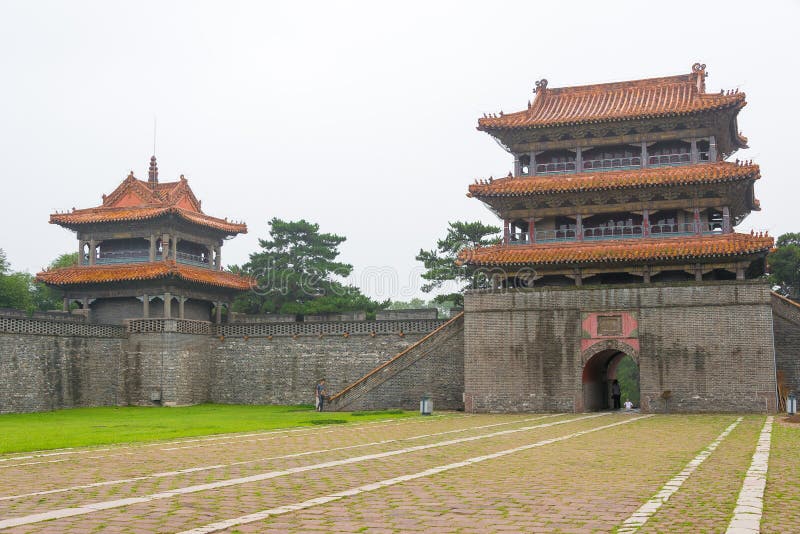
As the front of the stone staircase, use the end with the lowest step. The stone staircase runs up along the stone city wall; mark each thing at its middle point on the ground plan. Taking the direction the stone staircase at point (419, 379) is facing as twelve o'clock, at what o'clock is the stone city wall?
The stone city wall is roughly at 1 o'clock from the stone staircase.

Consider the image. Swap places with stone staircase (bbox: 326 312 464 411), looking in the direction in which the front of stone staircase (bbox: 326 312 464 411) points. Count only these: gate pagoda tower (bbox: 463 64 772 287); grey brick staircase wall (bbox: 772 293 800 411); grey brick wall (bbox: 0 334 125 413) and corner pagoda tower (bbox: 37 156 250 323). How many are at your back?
2

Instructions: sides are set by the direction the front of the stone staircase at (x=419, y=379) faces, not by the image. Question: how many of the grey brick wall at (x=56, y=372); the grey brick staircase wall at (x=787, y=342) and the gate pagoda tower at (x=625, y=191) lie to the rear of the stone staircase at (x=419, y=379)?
2

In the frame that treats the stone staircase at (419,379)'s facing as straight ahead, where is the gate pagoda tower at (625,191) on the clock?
The gate pagoda tower is roughly at 6 o'clock from the stone staircase.

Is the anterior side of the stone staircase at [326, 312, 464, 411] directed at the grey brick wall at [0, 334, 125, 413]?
yes

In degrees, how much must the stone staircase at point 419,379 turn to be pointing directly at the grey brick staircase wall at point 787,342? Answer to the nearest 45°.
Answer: approximately 180°

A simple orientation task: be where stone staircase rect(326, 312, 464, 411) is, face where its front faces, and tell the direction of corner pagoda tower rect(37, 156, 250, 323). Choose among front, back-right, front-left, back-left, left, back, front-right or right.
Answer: front-right

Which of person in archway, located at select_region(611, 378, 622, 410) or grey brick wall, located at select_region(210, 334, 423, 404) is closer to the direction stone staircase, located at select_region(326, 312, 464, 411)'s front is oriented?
the grey brick wall

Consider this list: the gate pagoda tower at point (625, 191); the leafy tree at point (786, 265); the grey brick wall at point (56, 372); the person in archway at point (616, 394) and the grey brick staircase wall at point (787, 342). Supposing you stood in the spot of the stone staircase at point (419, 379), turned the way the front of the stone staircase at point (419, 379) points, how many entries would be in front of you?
1

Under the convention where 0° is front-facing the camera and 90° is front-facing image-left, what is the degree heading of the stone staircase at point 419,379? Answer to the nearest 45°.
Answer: approximately 90°
